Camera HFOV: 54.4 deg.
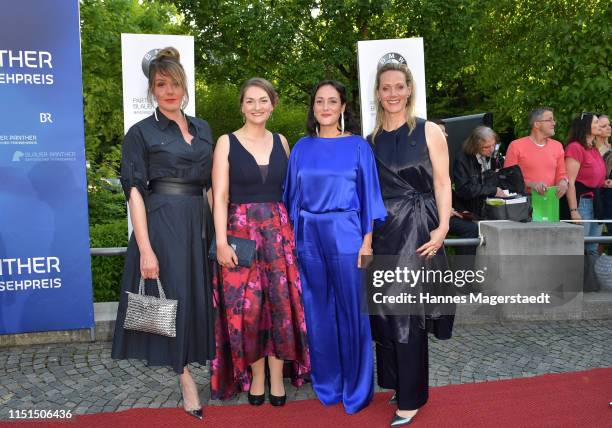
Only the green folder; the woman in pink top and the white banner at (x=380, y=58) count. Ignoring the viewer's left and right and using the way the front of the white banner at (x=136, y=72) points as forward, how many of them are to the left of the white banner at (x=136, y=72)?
3

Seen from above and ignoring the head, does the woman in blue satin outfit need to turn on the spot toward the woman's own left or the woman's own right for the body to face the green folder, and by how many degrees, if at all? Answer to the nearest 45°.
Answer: approximately 135° to the woman's own left

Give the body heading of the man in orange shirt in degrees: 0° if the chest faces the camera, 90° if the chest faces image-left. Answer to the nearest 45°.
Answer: approximately 315°

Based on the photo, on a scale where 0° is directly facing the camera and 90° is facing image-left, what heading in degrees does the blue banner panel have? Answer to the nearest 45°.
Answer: approximately 0°

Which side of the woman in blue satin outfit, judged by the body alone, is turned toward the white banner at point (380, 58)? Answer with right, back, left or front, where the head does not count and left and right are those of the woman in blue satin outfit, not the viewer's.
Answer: back

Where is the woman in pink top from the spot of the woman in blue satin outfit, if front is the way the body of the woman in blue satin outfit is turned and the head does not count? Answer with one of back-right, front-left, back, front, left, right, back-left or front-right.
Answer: back-left

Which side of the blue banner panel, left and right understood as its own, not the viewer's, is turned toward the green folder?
left

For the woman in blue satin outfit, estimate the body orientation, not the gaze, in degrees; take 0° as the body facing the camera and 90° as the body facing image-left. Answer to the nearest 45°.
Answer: approximately 0°

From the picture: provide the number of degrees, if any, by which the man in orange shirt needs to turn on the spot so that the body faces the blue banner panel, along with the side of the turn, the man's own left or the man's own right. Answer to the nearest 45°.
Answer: approximately 90° to the man's own right

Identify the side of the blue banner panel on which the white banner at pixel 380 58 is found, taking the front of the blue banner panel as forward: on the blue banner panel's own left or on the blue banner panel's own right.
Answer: on the blue banner panel's own left
